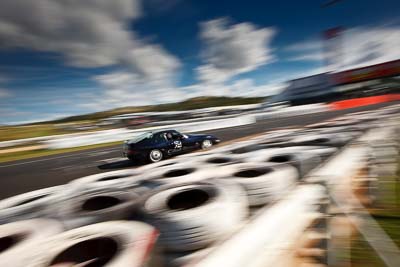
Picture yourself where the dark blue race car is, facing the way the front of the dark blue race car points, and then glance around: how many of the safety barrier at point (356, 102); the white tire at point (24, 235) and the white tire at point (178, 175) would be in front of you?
1

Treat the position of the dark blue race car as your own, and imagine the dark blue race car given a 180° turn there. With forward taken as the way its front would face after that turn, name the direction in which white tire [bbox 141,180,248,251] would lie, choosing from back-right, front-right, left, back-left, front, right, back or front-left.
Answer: front-left

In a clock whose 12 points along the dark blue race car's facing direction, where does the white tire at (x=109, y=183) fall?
The white tire is roughly at 5 o'clock from the dark blue race car.

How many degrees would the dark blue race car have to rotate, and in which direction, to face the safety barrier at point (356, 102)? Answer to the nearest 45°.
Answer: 0° — it already faces it

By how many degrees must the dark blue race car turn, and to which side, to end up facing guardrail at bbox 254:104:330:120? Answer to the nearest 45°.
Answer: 0° — it already faces it

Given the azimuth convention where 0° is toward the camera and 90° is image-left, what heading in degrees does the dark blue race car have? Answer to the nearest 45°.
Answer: approximately 225°

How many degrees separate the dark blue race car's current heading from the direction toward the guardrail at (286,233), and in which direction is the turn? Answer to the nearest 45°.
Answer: approximately 135° to its right

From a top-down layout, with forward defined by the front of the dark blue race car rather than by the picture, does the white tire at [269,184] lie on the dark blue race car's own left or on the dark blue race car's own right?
on the dark blue race car's own right

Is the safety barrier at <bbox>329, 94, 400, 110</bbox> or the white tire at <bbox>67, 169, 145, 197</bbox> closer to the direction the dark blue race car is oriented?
the safety barrier

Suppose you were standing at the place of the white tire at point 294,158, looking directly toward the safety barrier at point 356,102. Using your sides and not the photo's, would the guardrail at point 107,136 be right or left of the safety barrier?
left

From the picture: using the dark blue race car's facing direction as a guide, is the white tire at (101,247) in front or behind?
behind

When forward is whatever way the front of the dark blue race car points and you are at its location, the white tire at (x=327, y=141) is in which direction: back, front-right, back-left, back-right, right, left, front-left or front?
right
